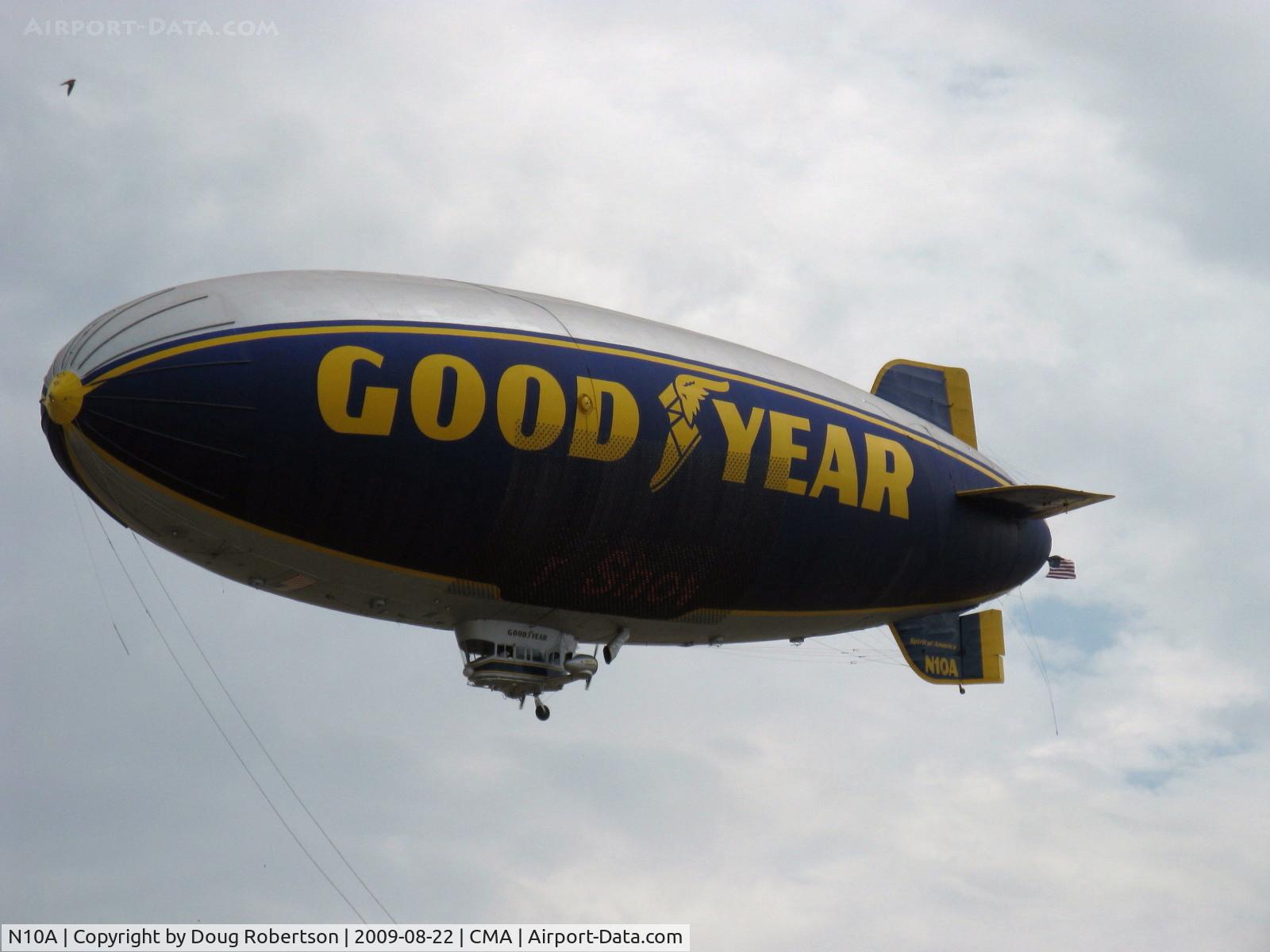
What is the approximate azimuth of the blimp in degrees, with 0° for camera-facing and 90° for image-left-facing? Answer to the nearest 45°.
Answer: approximately 45°
